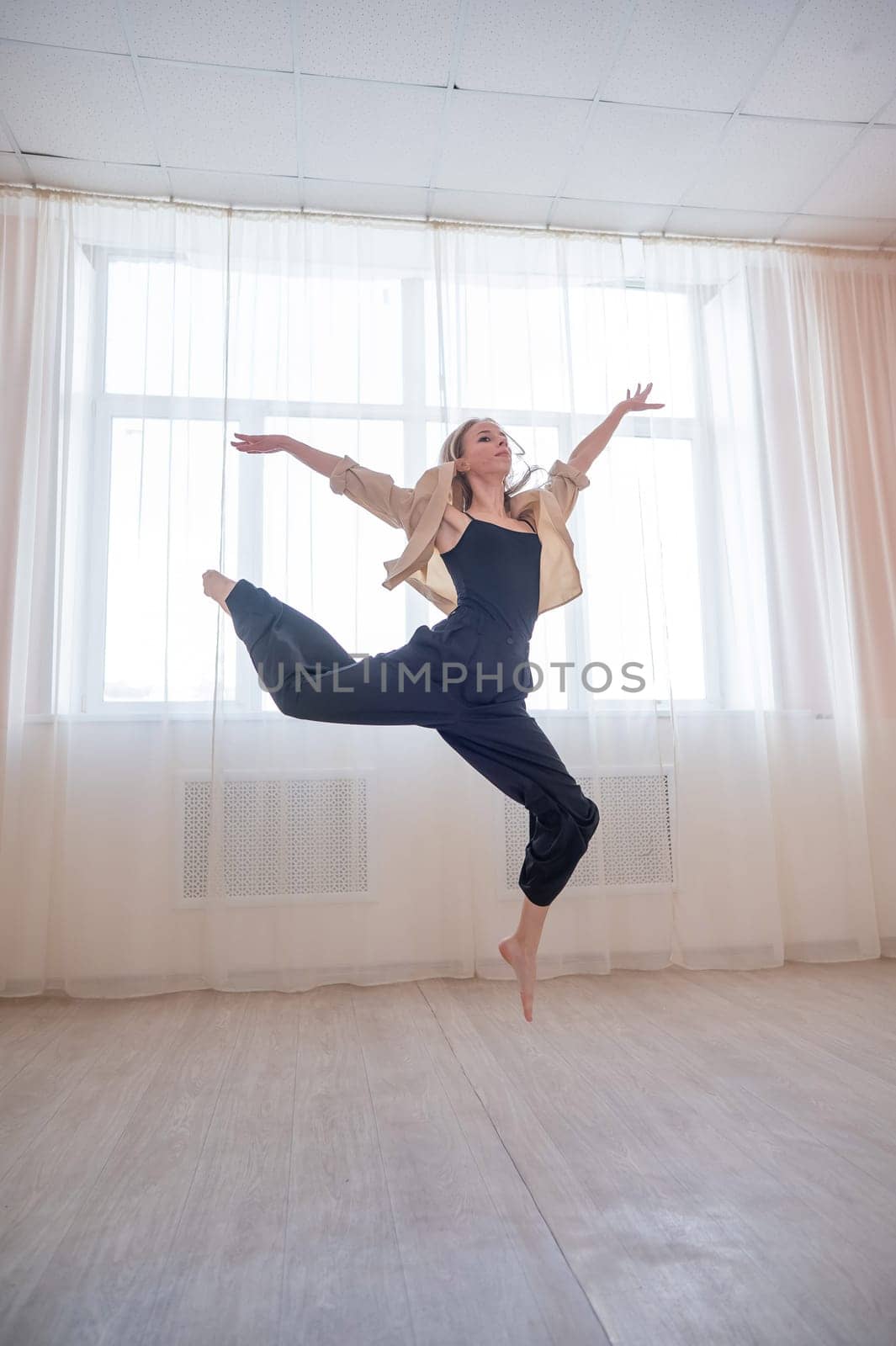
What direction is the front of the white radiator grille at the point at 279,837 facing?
toward the camera

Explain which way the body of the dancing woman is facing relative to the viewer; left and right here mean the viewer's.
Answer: facing the viewer and to the right of the viewer

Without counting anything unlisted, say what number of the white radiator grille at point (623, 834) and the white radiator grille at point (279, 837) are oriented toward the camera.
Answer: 2

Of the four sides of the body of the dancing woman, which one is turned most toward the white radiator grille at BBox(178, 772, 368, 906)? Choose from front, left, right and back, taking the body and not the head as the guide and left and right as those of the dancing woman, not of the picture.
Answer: back

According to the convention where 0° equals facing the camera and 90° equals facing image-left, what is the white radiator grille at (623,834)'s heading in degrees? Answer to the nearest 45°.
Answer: approximately 0°

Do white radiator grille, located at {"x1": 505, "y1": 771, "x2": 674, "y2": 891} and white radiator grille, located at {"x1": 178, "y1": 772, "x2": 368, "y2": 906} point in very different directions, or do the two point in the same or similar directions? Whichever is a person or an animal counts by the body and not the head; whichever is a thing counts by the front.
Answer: same or similar directions

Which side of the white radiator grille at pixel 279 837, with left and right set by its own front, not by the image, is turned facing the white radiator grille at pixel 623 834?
left

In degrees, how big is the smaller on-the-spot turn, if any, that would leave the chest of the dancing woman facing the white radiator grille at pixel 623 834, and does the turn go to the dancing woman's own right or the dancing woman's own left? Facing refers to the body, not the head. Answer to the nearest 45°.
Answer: approximately 90° to the dancing woman's own left

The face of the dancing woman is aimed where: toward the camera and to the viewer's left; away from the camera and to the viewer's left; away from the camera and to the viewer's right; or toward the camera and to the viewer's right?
toward the camera and to the viewer's right
